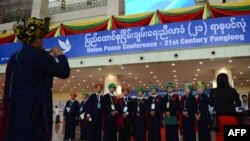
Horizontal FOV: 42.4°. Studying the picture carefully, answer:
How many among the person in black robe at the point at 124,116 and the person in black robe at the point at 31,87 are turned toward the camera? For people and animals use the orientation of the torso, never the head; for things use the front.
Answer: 1

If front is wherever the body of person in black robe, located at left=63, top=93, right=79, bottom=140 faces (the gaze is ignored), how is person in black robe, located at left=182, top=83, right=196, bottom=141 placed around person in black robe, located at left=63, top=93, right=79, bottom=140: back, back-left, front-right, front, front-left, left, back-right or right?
left

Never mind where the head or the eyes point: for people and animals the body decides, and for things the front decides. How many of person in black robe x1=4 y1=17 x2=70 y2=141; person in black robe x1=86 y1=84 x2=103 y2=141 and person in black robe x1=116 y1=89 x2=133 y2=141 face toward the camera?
2

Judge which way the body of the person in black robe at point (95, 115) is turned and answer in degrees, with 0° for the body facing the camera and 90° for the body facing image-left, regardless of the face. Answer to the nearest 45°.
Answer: approximately 0°

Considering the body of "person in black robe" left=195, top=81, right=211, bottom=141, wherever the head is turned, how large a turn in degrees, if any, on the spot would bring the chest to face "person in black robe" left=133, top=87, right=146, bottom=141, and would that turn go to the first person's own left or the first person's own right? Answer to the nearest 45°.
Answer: approximately 90° to the first person's own right

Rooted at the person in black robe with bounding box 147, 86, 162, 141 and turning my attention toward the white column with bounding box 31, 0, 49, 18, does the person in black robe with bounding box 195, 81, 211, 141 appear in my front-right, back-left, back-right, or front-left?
back-right

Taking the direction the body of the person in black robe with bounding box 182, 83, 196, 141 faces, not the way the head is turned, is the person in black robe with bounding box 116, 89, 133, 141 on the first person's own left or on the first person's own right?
on the first person's own right

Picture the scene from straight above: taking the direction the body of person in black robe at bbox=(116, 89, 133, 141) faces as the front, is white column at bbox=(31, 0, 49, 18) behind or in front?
behind

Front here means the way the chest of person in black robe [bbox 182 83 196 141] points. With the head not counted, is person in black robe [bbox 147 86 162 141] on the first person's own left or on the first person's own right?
on the first person's own right

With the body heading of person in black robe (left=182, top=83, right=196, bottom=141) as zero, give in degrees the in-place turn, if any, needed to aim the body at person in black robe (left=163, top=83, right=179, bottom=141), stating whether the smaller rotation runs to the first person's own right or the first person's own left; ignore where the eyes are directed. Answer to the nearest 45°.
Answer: approximately 90° to the first person's own right
